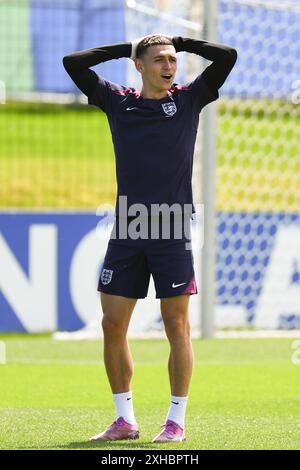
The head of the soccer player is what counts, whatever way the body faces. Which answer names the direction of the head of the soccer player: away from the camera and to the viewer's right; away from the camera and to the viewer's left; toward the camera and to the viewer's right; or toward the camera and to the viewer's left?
toward the camera and to the viewer's right

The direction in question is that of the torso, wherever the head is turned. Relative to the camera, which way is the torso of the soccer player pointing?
toward the camera
